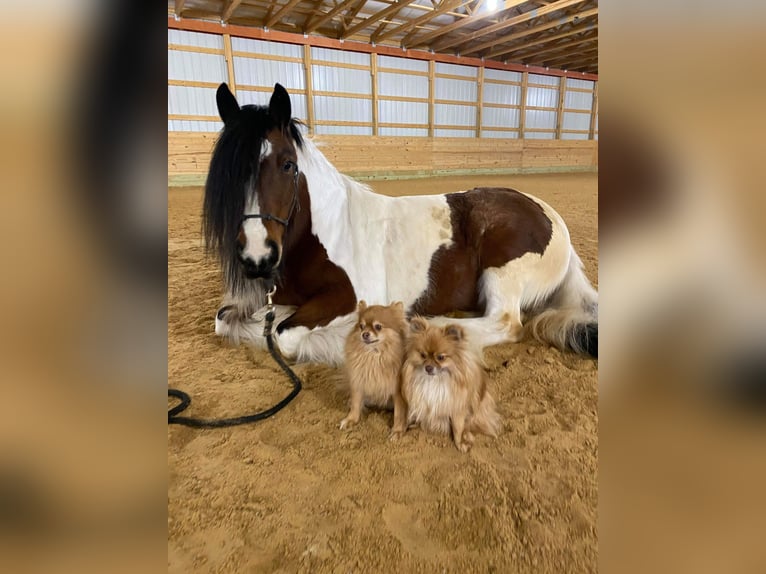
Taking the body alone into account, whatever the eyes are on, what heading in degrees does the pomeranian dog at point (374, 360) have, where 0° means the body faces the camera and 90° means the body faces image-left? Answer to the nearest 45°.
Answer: approximately 0°

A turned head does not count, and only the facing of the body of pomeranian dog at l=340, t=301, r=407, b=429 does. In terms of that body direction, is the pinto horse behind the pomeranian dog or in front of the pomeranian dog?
behind

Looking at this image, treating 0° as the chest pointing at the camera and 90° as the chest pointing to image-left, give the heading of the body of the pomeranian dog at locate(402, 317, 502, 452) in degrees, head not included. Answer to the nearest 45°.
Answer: approximately 45°

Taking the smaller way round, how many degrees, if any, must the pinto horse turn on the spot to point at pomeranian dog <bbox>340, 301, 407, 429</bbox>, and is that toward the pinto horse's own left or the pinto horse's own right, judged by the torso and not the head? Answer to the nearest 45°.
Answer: approximately 45° to the pinto horse's own left
